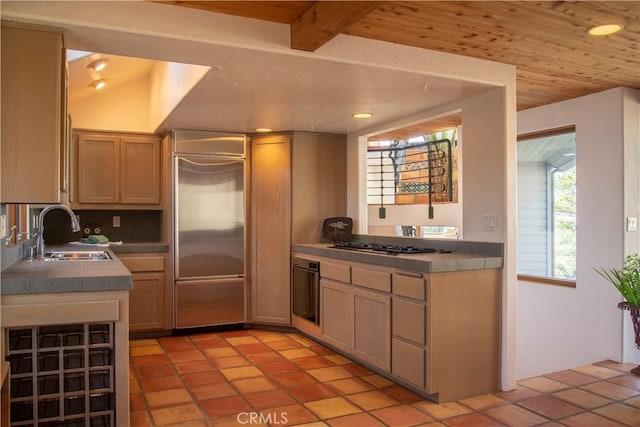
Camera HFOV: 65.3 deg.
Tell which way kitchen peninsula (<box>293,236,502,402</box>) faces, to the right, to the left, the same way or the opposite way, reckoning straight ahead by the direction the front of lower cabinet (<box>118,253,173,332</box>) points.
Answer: to the right

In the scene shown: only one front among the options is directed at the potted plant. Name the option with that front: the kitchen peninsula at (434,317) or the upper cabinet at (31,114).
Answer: the upper cabinet

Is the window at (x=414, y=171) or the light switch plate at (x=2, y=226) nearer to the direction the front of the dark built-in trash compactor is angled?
the light switch plate

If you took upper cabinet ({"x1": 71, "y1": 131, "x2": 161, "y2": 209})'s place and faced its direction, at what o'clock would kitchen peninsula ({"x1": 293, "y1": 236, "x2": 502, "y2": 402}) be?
The kitchen peninsula is roughly at 11 o'clock from the upper cabinet.

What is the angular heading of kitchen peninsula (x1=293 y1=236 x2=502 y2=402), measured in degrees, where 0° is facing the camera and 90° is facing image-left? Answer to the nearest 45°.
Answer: approximately 45°

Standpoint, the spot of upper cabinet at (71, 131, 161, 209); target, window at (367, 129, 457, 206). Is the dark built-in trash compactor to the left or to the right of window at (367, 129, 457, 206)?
right

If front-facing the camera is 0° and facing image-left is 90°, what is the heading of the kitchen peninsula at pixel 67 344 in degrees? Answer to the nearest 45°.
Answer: approximately 0°

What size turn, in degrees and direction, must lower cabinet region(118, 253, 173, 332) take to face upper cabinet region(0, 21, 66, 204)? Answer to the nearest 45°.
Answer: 0° — it already faces it

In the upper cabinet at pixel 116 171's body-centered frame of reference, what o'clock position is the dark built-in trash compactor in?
The dark built-in trash compactor is roughly at 10 o'clock from the upper cabinet.

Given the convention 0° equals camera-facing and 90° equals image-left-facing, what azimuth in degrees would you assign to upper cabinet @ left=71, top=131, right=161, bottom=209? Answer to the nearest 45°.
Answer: approximately 0°
